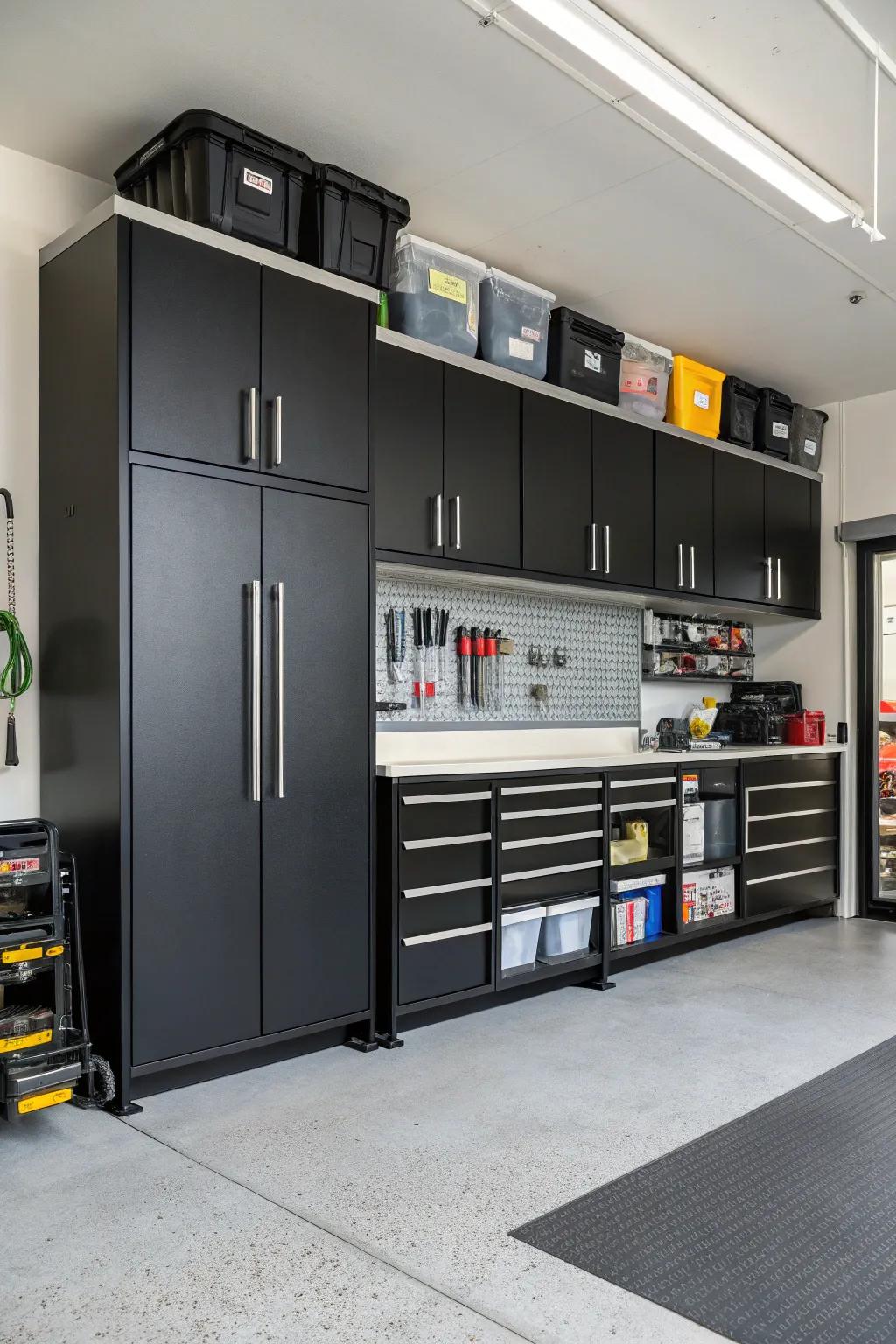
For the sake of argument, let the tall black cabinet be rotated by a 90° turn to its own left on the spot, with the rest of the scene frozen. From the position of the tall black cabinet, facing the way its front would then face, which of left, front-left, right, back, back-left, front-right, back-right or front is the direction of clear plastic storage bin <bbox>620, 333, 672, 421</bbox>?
front

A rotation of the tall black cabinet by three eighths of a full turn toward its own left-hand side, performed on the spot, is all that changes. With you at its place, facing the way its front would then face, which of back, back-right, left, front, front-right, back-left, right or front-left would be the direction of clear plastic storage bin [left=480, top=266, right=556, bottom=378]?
front-right

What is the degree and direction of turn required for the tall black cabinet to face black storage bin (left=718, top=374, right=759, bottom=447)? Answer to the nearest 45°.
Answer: approximately 90° to its left

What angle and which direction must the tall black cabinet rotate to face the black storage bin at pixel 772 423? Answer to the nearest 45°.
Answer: approximately 90° to its left

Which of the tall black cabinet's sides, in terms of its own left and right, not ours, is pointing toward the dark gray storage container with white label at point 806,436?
left

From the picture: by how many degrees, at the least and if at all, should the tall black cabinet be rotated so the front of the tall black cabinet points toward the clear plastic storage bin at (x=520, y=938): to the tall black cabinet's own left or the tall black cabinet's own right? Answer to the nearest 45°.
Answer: approximately 90° to the tall black cabinet's own left

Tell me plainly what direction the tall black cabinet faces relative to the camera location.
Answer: facing the viewer and to the right of the viewer

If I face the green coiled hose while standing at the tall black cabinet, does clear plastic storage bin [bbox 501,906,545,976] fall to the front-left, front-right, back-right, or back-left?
back-right
